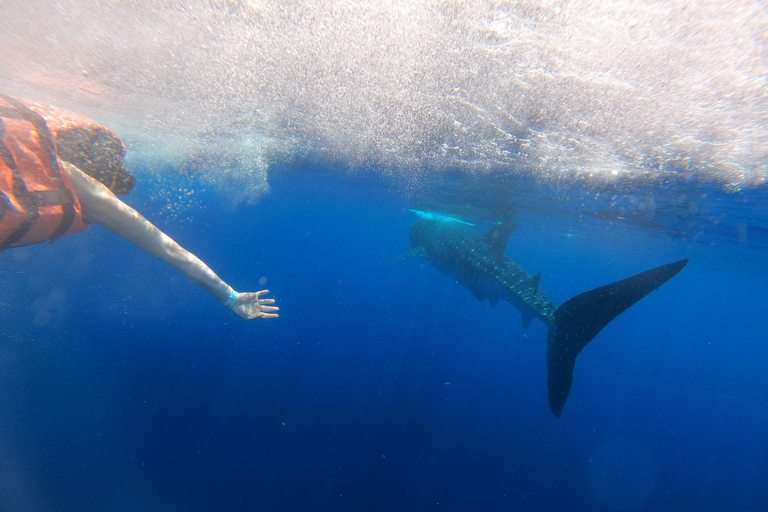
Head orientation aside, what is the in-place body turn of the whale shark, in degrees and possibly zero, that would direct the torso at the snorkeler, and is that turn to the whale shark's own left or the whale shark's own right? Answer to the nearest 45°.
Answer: approximately 135° to the whale shark's own left

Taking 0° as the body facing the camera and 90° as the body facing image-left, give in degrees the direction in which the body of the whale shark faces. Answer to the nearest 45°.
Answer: approximately 135°
